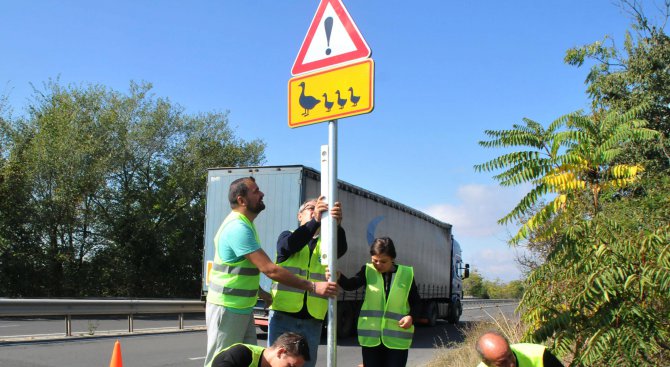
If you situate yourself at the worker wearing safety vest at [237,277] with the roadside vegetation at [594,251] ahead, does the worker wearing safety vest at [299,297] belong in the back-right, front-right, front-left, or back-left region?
front-left

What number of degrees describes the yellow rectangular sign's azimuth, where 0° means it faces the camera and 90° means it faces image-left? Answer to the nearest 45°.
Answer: approximately 45°

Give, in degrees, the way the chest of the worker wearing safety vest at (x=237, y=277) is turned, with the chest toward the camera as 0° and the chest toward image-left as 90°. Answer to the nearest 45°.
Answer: approximately 270°

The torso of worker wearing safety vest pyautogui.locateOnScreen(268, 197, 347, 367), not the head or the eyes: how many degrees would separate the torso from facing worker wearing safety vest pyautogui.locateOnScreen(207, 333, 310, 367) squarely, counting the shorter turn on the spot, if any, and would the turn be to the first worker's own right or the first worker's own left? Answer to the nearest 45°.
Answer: approximately 45° to the first worker's own right

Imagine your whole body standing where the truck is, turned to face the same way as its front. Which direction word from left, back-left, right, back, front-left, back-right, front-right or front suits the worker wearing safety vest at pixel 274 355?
back-right

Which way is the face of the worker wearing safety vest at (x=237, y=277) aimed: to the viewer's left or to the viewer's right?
to the viewer's right

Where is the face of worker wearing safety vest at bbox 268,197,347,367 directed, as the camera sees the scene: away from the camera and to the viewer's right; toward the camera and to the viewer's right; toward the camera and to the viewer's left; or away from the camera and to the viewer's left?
toward the camera and to the viewer's right

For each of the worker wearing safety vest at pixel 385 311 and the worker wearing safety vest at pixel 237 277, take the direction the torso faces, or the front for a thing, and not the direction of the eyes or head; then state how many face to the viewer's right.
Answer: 1

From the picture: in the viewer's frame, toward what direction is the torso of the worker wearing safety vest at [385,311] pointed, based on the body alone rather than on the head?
toward the camera
